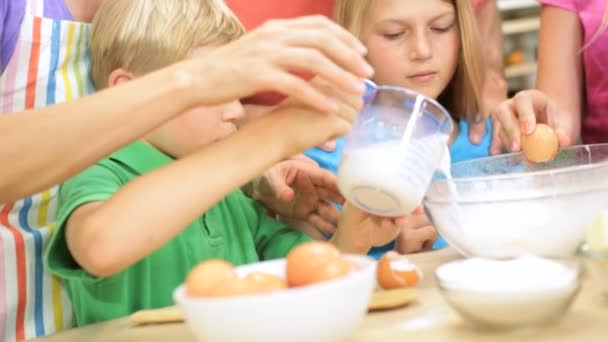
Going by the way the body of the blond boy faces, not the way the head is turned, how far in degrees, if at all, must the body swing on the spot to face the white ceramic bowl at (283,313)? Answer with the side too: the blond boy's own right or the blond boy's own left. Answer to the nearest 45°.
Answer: approximately 45° to the blond boy's own right

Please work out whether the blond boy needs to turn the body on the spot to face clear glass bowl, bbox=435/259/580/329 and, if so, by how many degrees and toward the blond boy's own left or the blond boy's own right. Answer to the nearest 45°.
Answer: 0° — they already face it

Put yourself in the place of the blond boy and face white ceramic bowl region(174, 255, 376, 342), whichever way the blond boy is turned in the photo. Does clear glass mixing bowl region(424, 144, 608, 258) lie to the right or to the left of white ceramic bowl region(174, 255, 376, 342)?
left

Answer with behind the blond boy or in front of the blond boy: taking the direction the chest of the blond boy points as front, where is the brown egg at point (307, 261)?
in front

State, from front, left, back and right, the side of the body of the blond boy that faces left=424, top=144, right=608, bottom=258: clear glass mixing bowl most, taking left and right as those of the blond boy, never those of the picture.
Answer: front

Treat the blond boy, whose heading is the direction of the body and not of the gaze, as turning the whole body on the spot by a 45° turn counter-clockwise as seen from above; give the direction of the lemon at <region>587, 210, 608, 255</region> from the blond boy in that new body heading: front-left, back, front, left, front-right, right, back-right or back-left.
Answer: front-right

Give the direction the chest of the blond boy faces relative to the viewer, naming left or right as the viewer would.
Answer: facing the viewer and to the right of the viewer

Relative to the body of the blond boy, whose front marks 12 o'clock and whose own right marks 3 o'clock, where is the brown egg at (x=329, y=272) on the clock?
The brown egg is roughly at 1 o'clock from the blond boy.
